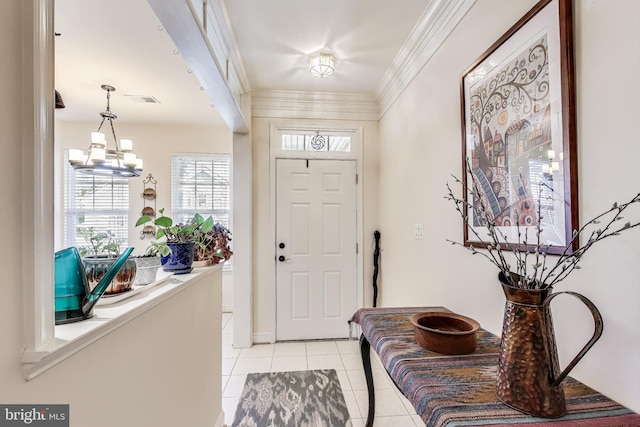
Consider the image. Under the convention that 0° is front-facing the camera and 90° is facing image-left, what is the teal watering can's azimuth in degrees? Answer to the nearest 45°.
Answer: approximately 270°

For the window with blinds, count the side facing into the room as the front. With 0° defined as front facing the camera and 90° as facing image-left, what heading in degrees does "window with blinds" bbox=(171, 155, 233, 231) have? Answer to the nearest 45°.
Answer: approximately 0°

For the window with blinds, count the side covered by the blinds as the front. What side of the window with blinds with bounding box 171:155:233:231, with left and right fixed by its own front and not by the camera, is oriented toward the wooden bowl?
front

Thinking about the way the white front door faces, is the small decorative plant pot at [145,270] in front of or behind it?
in front

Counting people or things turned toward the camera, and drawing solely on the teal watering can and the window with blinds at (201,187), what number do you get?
1

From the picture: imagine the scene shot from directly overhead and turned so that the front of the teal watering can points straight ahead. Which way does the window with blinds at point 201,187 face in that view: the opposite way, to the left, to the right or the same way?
to the right

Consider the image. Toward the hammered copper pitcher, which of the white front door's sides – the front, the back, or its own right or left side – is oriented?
front

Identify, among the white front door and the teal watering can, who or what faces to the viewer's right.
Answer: the teal watering can

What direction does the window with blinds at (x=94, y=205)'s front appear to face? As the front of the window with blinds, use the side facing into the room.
toward the camera

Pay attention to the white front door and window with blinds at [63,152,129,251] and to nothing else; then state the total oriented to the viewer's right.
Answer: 0

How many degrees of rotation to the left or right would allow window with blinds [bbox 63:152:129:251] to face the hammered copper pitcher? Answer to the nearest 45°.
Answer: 0° — it already faces it
